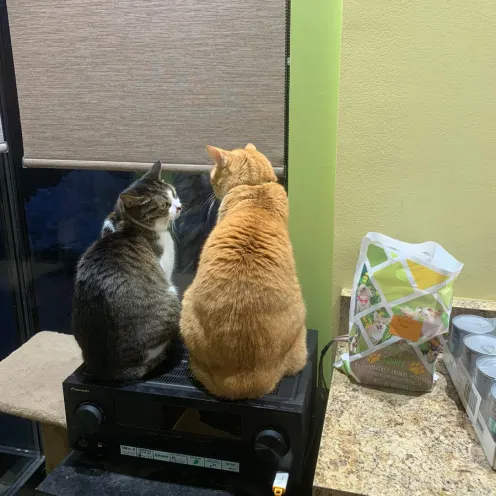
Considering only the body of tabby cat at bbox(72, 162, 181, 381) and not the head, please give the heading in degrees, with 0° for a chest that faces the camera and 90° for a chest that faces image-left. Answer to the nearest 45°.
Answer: approximately 225°

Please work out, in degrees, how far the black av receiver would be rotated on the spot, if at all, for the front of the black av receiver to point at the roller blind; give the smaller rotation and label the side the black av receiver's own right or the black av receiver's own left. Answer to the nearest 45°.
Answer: approximately 180°

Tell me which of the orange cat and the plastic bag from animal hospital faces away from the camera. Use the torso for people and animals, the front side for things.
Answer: the orange cat

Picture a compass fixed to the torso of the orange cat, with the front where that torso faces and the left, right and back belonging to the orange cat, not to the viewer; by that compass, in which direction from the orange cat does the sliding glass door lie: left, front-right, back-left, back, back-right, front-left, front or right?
front-left

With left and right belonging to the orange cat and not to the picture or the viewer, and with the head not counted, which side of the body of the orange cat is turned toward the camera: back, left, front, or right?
back

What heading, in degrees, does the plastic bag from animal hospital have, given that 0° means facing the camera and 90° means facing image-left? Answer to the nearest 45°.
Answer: approximately 0°
